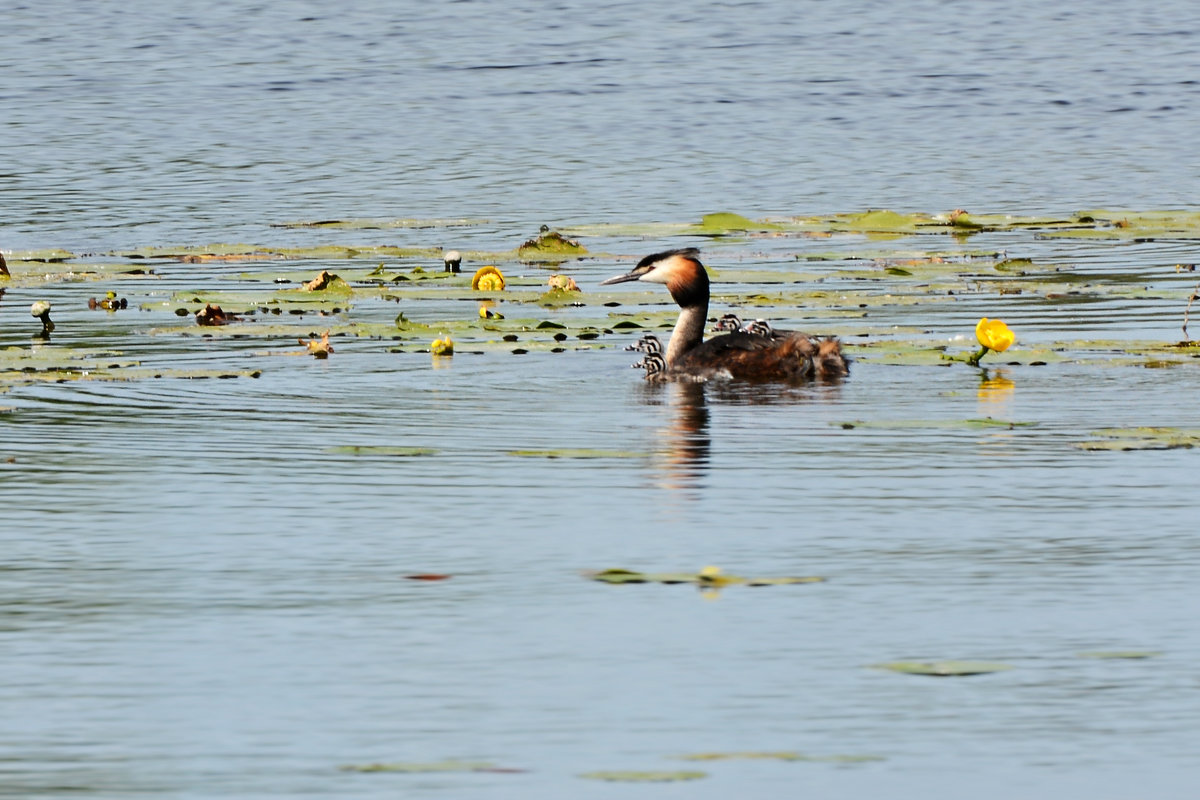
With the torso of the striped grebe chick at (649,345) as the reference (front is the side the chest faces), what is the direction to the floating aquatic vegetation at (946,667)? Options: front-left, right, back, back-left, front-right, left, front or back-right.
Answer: left

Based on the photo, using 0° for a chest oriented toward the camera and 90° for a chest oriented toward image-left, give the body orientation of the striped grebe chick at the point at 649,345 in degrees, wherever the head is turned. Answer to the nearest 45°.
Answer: approximately 90°

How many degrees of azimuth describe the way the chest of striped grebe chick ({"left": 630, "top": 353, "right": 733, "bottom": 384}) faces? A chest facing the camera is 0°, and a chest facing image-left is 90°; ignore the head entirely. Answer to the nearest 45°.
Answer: approximately 90°

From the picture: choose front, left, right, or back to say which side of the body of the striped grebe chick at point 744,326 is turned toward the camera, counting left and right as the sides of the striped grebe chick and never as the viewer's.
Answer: left

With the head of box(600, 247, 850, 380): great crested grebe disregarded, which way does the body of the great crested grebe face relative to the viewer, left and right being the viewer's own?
facing to the left of the viewer

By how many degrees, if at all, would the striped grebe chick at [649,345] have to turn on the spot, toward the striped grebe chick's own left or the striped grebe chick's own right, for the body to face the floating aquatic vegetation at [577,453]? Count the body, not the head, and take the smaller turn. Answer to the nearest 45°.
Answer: approximately 90° to the striped grebe chick's own left

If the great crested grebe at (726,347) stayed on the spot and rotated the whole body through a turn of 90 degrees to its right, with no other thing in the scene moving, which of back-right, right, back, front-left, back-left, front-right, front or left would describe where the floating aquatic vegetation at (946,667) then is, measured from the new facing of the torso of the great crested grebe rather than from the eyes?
back

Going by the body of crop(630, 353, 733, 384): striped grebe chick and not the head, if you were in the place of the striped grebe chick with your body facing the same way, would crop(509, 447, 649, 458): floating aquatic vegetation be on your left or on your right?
on your left

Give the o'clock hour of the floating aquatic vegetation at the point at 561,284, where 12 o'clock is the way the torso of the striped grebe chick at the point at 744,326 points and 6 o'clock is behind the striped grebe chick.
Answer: The floating aquatic vegetation is roughly at 2 o'clock from the striped grebe chick.

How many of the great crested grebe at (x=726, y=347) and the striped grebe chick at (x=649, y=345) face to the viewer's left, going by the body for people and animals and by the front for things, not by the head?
2
